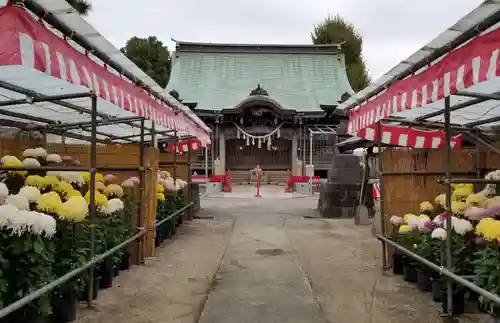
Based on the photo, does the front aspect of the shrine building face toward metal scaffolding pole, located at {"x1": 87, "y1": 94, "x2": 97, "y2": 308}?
yes

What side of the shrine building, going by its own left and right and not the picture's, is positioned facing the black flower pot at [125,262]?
front

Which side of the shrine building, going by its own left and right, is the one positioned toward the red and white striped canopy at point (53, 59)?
front

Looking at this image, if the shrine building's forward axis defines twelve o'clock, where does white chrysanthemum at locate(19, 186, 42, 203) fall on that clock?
The white chrysanthemum is roughly at 12 o'clock from the shrine building.

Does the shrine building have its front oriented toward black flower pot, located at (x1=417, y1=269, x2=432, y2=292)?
yes

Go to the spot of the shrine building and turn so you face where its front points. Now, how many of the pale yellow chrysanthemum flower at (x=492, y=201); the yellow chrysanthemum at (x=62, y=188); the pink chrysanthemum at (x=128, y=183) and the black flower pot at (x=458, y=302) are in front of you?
4

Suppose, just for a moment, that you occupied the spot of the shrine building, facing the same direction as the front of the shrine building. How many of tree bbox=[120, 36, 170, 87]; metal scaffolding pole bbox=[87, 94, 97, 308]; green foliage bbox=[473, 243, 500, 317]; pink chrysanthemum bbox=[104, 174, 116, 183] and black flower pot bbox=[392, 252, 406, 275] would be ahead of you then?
4

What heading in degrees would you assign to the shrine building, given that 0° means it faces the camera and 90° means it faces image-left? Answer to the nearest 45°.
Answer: approximately 0°

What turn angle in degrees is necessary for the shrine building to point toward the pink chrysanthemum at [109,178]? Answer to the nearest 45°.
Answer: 0° — it already faces it

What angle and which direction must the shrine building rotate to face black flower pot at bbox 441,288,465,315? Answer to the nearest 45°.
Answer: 0° — it already faces it

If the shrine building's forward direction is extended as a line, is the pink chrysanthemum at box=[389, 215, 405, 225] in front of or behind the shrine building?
in front

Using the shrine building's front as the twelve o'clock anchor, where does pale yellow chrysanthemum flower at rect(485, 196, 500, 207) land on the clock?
The pale yellow chrysanthemum flower is roughly at 12 o'clock from the shrine building.

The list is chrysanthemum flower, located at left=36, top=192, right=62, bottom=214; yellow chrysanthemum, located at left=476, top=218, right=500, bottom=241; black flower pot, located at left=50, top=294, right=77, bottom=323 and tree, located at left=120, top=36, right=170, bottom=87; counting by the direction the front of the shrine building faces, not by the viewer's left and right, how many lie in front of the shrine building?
3

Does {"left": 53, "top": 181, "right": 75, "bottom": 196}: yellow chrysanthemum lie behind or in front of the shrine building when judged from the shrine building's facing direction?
in front
